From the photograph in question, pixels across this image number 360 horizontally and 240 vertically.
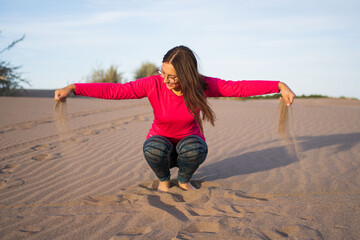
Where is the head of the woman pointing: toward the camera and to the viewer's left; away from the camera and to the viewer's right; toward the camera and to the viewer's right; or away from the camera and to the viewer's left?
toward the camera and to the viewer's left

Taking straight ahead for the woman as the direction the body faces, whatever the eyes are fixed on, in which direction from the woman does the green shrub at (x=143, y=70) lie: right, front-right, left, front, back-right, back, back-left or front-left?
back

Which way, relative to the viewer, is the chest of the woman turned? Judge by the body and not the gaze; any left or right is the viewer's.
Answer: facing the viewer
